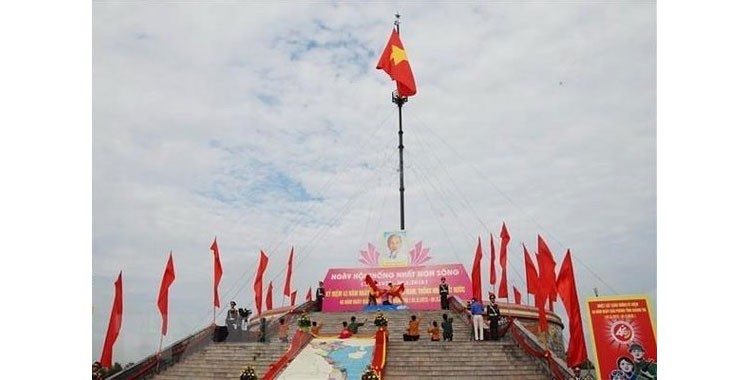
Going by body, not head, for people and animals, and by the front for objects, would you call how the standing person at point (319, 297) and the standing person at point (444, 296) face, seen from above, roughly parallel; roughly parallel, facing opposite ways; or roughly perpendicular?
roughly parallel

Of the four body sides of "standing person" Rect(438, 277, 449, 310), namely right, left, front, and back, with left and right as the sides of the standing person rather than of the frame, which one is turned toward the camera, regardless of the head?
front

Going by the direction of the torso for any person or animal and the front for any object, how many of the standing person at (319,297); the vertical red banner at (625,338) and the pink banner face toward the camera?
3

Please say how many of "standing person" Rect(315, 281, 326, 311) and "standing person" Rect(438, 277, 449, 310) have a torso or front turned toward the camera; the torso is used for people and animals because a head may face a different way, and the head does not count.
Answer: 2

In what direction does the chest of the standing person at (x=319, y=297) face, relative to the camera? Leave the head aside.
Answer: toward the camera

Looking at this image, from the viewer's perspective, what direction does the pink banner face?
toward the camera

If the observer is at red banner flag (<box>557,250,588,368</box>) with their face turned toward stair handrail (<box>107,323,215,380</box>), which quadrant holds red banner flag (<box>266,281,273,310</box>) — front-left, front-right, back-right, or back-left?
front-right
